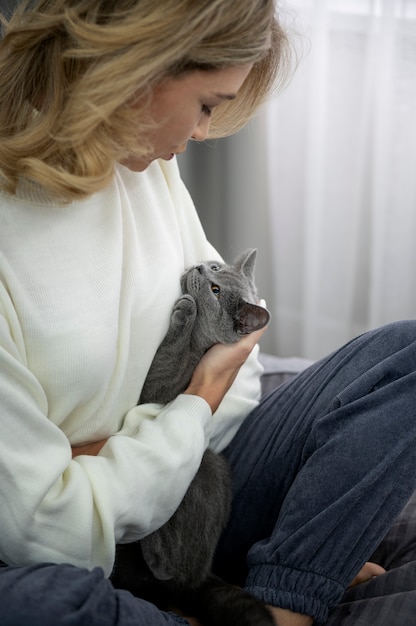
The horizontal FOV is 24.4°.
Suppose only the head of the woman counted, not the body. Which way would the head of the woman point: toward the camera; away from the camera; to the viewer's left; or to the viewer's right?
to the viewer's right

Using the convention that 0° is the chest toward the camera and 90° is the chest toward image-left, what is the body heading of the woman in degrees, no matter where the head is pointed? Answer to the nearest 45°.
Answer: approximately 315°
